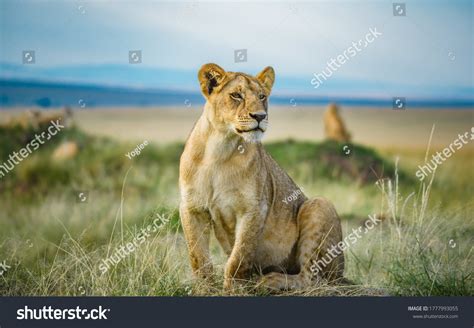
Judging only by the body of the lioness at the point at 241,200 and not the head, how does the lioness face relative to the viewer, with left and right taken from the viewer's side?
facing the viewer and to the left of the viewer
